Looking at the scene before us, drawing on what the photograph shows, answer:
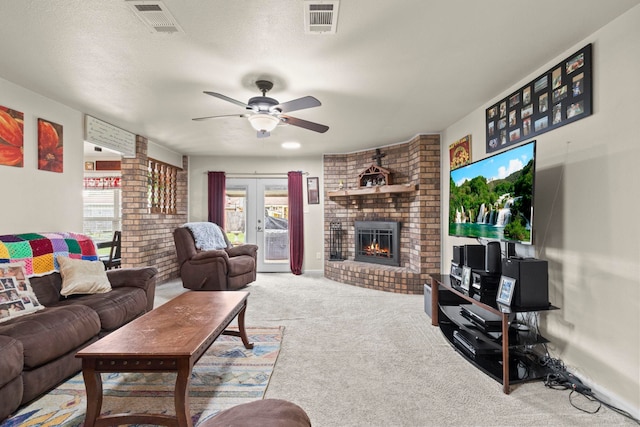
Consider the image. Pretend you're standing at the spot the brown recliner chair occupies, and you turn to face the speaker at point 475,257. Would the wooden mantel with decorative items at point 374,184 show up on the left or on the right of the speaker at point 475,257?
left

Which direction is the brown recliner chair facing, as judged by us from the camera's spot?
facing the viewer and to the right of the viewer

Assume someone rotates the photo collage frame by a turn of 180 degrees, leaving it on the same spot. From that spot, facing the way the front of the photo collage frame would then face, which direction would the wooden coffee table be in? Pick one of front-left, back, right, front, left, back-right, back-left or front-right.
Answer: back

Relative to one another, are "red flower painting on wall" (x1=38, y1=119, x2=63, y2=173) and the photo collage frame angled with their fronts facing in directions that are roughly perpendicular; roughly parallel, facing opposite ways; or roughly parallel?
roughly parallel, facing opposite ways

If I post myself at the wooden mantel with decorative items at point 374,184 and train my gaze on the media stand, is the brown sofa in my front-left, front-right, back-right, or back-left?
front-right

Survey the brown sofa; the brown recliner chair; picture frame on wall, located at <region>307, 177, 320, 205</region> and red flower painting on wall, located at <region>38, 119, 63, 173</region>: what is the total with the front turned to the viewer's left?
0

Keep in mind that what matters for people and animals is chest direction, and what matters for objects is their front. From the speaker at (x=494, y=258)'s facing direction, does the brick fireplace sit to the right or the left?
on its right

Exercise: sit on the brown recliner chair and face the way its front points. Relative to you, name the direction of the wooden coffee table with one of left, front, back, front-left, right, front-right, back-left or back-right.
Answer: front-right

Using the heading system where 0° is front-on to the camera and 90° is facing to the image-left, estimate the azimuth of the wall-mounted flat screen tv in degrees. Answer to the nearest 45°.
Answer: approximately 45°

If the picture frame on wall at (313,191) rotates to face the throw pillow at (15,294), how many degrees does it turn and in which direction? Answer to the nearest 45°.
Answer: approximately 45° to its right

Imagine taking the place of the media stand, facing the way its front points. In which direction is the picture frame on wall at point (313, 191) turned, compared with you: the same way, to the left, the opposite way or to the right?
to the left

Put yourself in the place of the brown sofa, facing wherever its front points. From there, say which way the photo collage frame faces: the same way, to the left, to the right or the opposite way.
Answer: the opposite way

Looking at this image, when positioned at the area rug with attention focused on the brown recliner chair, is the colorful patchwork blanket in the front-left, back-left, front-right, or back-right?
front-left

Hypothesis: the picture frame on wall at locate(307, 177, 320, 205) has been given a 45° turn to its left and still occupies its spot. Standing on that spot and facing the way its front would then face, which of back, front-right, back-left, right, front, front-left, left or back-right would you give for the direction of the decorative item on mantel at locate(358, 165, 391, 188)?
front

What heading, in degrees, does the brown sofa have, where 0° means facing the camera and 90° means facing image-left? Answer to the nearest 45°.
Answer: approximately 315°

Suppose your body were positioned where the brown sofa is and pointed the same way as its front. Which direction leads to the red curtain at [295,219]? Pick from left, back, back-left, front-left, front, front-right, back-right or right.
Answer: left

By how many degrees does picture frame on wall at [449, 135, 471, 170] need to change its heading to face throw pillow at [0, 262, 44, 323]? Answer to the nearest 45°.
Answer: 0° — it already faces it

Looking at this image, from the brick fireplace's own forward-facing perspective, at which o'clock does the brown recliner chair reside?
The brown recliner chair is roughly at 1 o'clock from the brick fireplace.

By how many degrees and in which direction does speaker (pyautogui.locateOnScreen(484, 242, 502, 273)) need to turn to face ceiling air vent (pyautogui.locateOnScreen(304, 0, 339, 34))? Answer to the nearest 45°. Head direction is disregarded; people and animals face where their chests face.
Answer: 0° — it already faces it

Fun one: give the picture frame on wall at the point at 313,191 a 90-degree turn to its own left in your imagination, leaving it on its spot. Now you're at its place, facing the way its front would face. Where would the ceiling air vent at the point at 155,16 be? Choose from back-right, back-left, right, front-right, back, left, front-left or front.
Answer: right
